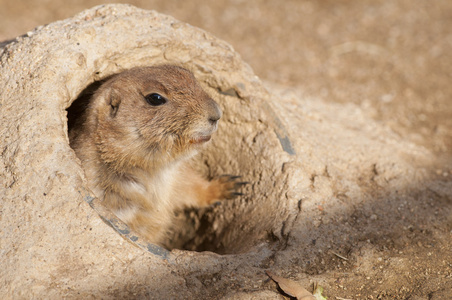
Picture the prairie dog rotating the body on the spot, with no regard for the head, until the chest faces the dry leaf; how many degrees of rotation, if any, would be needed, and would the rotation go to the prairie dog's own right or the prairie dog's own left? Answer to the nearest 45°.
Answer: approximately 45° to the prairie dog's own right

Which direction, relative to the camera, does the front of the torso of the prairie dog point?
to the viewer's right
